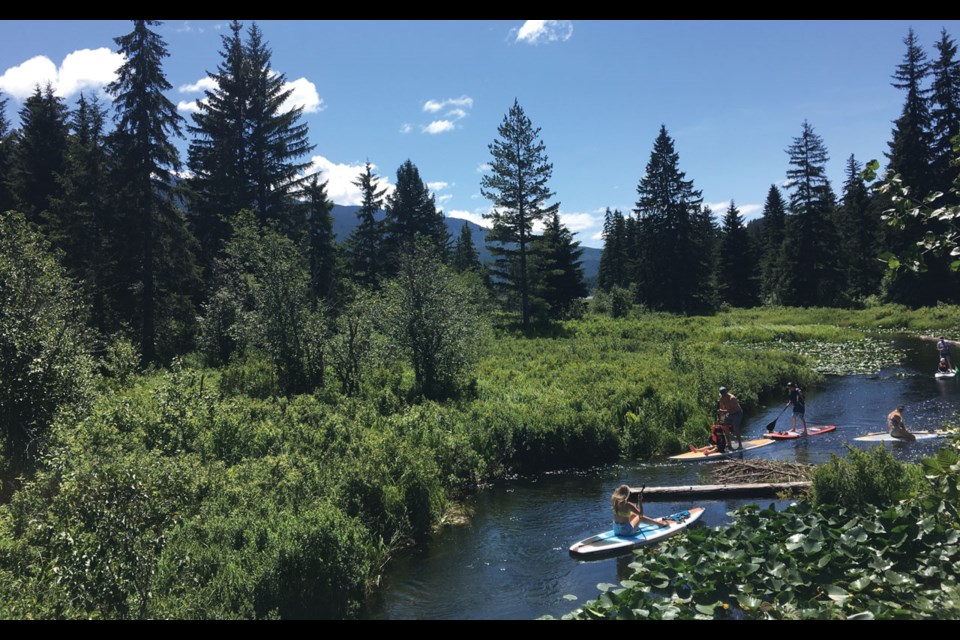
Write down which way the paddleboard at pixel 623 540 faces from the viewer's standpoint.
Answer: facing away from the viewer and to the right of the viewer

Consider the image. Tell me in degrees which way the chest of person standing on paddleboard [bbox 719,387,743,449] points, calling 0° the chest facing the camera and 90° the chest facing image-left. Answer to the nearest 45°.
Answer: approximately 90°

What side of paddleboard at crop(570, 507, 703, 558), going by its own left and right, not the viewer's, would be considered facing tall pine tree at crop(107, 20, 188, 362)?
left

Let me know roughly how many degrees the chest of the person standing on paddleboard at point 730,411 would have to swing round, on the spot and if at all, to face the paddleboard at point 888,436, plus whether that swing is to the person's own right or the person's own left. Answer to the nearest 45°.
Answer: approximately 180°

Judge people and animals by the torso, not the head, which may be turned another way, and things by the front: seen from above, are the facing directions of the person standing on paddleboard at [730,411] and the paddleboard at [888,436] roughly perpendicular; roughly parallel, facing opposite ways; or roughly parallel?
roughly parallel

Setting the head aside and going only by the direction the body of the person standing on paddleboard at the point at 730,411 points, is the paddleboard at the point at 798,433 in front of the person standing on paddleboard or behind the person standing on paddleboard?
behind

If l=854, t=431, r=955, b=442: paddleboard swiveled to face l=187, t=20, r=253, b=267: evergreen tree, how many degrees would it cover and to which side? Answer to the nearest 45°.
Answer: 0° — it already faces it

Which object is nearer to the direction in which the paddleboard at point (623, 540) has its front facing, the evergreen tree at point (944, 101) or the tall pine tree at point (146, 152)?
the evergreen tree

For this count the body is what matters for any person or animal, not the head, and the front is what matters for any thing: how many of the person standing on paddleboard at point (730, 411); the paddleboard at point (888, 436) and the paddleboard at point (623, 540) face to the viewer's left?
2

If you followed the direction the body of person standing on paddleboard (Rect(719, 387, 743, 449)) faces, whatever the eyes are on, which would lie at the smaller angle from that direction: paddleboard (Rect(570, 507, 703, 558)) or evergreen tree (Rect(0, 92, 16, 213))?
the evergreen tree

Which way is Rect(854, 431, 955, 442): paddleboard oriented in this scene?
to the viewer's left

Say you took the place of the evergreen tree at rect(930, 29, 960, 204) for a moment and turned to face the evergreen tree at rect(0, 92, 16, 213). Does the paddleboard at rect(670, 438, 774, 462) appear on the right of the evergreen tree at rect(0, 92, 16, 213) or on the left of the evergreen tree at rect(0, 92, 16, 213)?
left

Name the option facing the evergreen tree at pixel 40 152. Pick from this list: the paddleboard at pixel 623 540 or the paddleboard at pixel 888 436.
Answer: the paddleboard at pixel 888 436

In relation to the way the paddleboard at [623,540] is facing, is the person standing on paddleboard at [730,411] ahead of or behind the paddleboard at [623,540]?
ahead
